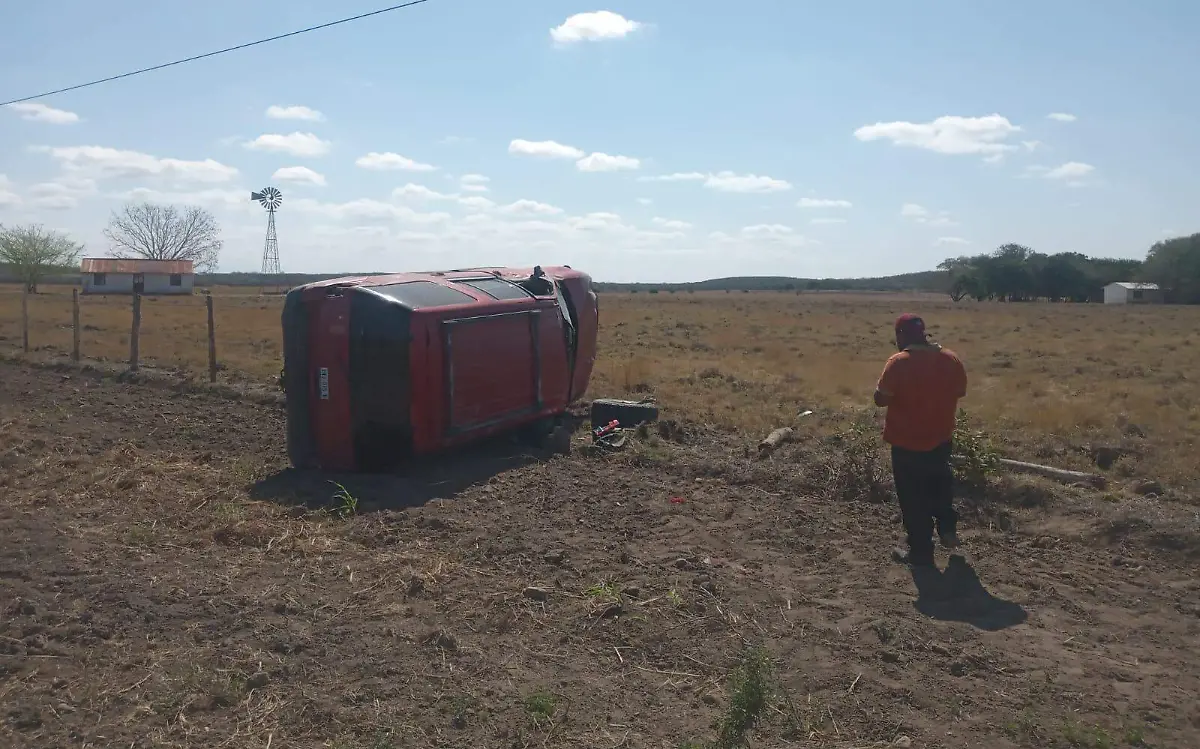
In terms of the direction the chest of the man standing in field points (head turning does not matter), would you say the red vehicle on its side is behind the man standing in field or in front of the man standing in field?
in front

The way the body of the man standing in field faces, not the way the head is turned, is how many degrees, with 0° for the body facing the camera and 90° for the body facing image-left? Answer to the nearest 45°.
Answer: approximately 135°

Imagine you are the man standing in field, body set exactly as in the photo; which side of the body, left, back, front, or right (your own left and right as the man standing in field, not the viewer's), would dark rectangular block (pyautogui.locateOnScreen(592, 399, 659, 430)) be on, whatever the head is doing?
front

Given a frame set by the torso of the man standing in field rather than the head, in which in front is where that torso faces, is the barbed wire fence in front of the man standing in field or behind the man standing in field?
in front
